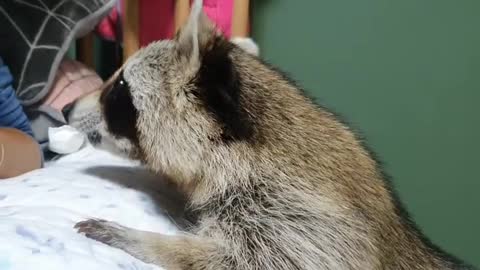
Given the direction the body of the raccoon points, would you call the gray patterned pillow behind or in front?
in front

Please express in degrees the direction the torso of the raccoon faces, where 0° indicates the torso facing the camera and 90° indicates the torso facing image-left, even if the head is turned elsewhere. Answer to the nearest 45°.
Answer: approximately 90°
